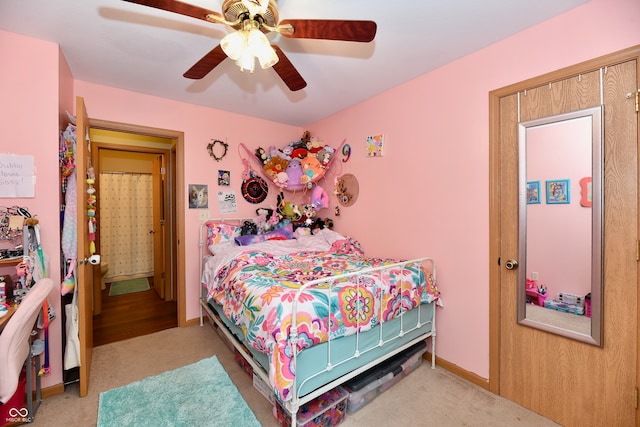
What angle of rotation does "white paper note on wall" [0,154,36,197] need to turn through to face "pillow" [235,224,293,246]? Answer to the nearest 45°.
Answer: approximately 90° to its left

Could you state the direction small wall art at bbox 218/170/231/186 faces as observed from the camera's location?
facing the viewer

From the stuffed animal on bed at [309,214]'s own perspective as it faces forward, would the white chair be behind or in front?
in front

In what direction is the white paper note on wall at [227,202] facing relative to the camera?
toward the camera

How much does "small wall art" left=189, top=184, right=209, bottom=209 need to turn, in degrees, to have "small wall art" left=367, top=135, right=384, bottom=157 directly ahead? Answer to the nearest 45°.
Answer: approximately 45° to its left

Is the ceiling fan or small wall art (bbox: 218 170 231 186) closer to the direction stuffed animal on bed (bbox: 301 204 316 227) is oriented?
the ceiling fan

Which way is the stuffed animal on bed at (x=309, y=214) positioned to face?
toward the camera

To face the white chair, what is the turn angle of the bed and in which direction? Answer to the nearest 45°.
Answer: approximately 135° to its right

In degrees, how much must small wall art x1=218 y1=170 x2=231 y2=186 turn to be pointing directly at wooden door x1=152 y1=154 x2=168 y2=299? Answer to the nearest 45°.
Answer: approximately 135° to its right

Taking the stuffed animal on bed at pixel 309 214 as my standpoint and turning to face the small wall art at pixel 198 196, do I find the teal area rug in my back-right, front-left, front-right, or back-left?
front-left

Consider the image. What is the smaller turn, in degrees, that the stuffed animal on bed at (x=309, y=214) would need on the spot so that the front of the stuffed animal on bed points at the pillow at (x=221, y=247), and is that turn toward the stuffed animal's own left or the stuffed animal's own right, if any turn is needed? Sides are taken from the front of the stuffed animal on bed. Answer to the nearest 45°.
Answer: approximately 45° to the stuffed animal's own right
